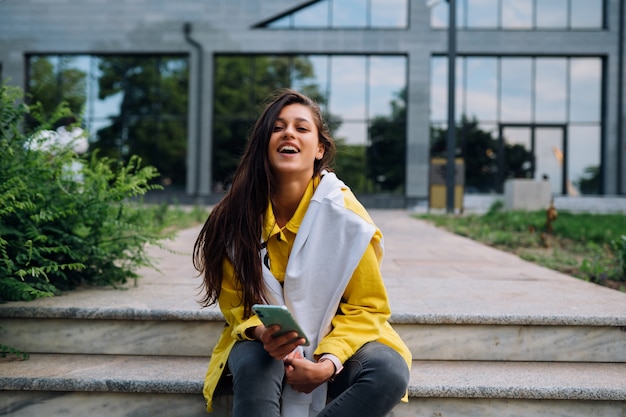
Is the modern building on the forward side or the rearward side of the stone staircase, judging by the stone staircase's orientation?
on the rearward side

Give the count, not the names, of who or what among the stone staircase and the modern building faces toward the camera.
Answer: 2

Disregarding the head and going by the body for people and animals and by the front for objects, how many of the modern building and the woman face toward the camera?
2

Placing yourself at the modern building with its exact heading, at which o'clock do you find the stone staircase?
The stone staircase is roughly at 12 o'clock from the modern building.

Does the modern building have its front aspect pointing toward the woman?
yes

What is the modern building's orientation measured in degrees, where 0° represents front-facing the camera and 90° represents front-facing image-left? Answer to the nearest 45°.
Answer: approximately 0°

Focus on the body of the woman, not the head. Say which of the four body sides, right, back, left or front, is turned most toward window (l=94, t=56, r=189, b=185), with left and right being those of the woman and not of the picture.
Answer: back

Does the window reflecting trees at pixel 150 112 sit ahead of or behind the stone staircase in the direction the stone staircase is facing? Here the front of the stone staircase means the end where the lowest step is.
behind

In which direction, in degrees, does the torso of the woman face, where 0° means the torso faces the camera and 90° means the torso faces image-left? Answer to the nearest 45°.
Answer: approximately 0°
